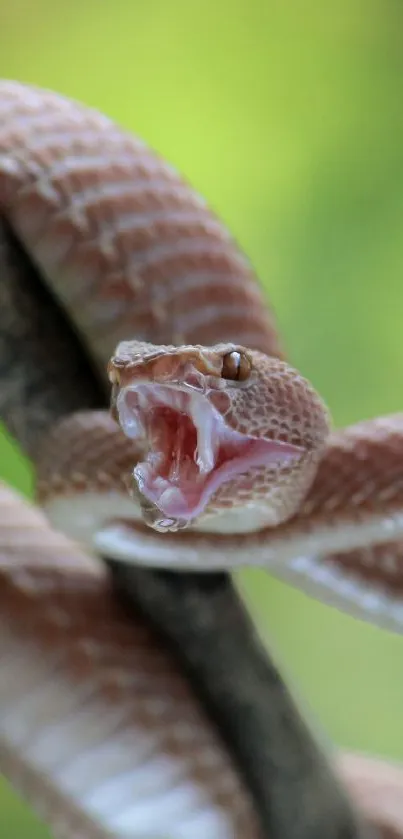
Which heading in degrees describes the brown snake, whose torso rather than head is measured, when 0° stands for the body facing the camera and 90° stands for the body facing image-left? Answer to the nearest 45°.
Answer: approximately 45°
